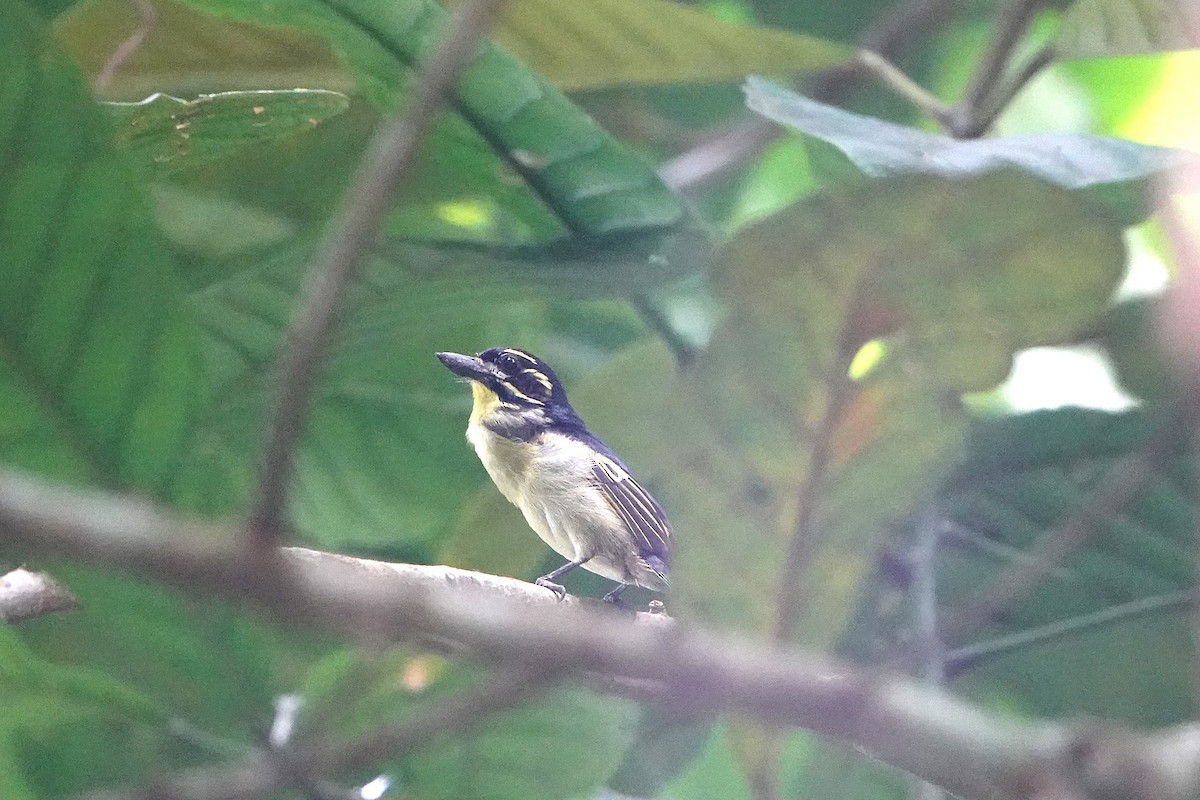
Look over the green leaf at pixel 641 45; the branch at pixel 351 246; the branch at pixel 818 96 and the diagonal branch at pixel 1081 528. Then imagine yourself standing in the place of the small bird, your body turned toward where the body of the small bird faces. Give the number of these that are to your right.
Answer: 2

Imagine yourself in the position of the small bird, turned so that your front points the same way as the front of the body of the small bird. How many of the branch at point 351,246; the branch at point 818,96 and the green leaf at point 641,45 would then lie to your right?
2

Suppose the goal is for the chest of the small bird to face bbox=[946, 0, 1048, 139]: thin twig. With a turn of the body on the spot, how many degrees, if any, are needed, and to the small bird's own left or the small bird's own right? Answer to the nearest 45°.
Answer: approximately 135° to the small bird's own right

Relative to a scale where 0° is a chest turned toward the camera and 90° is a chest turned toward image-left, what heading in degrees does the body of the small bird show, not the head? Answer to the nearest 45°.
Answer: approximately 90°

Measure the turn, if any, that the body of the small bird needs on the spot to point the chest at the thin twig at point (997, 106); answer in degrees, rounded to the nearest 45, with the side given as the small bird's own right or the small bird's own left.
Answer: approximately 135° to the small bird's own right
